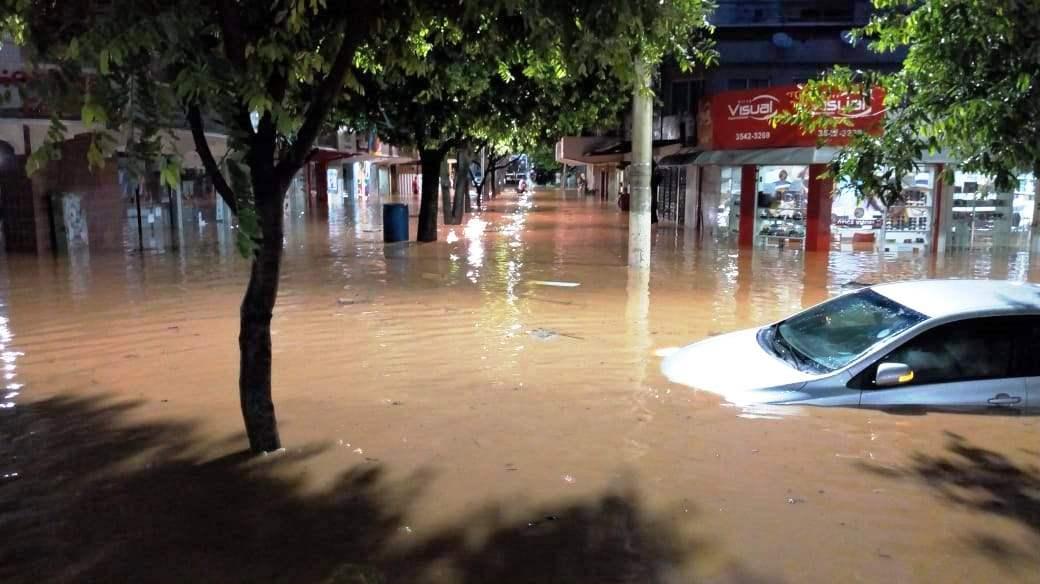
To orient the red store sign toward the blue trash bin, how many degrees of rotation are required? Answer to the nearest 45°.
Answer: approximately 90° to its right

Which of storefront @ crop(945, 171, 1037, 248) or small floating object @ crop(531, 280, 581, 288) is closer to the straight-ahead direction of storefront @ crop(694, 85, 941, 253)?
the small floating object

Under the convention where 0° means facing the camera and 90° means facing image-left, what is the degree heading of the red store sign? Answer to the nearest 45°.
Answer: approximately 0°

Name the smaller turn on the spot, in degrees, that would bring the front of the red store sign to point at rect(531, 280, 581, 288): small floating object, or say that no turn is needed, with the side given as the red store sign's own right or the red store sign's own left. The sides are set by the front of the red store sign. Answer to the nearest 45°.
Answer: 0° — it already faces it

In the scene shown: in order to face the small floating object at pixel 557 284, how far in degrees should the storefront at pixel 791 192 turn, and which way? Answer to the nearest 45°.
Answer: approximately 45° to its right

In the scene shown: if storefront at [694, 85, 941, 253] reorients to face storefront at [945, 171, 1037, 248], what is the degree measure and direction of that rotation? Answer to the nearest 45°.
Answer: approximately 90° to its left

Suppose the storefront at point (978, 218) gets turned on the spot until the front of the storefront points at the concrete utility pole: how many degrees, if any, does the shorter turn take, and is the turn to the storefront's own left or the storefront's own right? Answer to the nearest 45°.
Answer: approximately 45° to the storefront's own right

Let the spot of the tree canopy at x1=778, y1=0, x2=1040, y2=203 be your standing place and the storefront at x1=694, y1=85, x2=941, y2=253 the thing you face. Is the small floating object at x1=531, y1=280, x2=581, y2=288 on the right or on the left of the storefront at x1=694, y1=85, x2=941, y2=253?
left

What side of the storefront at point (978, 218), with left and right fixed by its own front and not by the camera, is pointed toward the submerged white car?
front
